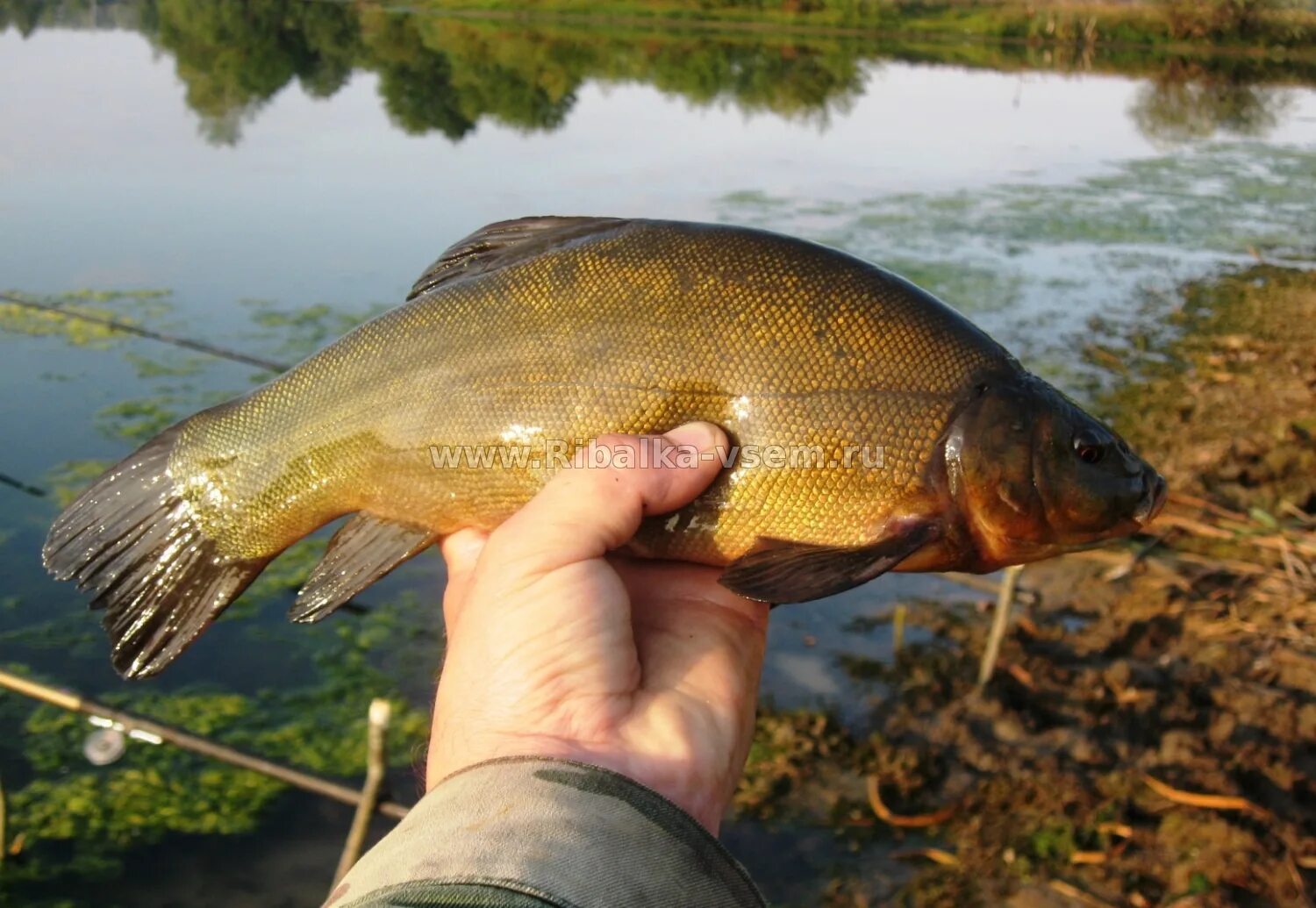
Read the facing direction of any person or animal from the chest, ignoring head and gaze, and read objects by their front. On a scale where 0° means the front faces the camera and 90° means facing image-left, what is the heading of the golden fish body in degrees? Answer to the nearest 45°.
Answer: approximately 270°
